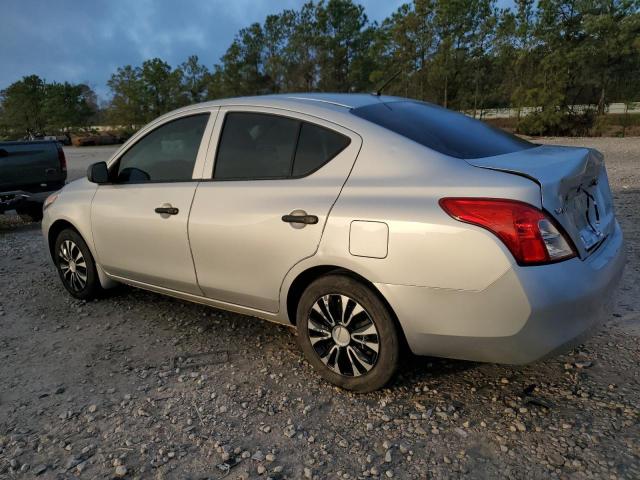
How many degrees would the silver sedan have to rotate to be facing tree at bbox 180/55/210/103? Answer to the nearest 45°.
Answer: approximately 45° to its right

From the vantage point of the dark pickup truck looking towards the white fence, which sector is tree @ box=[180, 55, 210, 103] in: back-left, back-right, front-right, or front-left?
front-left

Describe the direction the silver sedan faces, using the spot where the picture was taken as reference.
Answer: facing away from the viewer and to the left of the viewer

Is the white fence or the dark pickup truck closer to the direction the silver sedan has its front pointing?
the dark pickup truck

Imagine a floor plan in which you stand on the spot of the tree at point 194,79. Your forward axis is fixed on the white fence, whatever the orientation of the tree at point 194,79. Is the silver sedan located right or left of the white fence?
right

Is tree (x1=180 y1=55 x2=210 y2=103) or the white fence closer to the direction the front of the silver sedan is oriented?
the tree

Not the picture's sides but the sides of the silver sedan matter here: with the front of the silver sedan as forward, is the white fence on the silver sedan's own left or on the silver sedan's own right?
on the silver sedan's own right

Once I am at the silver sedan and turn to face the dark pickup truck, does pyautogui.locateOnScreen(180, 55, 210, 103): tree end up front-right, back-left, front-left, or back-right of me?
front-right

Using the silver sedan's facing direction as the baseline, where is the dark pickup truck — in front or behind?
in front
